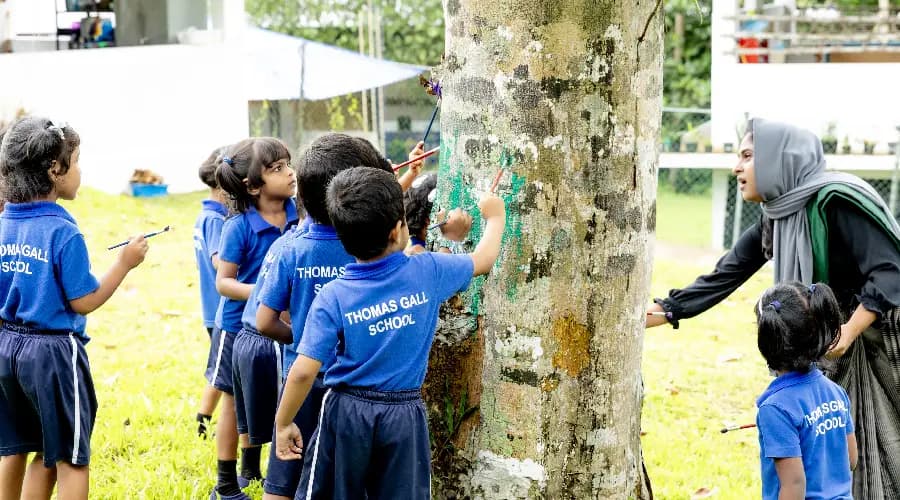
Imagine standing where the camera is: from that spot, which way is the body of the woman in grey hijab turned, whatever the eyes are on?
to the viewer's left

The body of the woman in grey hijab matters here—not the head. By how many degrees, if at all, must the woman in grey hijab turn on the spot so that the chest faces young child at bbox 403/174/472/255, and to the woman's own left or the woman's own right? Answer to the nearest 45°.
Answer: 0° — they already face them

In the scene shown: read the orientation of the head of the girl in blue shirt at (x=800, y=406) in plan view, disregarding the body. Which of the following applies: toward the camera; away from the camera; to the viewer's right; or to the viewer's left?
away from the camera

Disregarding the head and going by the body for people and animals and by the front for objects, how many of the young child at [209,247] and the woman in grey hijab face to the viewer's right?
1

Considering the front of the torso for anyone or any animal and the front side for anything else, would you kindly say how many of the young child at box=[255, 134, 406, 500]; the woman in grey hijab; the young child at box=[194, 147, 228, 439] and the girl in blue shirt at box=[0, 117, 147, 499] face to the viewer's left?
1

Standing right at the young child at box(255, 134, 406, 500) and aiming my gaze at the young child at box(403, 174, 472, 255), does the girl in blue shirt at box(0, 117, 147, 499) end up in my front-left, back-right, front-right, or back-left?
back-left

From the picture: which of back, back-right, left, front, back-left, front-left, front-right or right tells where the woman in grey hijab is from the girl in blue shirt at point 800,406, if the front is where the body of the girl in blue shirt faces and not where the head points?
front-right

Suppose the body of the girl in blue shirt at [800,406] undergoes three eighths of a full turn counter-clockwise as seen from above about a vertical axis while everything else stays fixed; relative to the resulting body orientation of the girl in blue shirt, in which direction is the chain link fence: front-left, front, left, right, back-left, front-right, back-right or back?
back

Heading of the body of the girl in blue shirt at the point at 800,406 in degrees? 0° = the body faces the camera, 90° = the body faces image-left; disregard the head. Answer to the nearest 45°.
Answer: approximately 135°

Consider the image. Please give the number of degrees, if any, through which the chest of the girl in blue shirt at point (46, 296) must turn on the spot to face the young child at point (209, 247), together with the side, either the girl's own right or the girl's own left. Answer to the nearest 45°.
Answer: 0° — they already face them

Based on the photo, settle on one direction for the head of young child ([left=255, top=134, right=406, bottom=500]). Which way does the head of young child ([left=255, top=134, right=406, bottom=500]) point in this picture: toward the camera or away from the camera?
away from the camera

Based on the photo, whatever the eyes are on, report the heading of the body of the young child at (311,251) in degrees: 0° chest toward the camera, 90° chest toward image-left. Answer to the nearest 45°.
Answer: approximately 225°

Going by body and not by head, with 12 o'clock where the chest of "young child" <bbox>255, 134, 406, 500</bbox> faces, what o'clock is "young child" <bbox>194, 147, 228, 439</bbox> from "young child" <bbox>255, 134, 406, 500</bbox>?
"young child" <bbox>194, 147, 228, 439</bbox> is roughly at 10 o'clock from "young child" <bbox>255, 134, 406, 500</bbox>.

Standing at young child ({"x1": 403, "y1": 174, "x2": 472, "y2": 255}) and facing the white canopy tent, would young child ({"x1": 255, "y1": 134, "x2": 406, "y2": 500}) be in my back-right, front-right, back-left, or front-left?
back-left

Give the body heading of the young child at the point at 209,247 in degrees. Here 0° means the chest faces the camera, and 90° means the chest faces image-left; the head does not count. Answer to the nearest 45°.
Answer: approximately 270°
